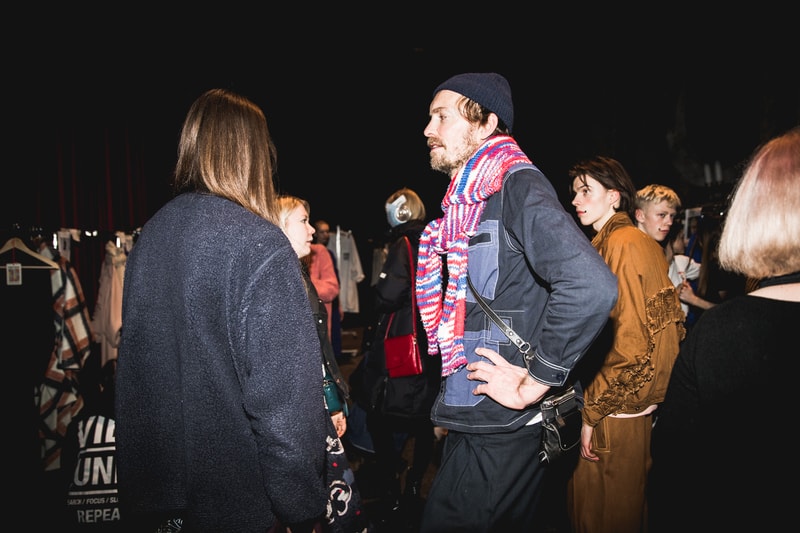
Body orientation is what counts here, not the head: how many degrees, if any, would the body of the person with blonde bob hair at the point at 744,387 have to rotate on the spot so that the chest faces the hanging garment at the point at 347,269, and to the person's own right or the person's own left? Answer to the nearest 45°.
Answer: approximately 45° to the person's own left

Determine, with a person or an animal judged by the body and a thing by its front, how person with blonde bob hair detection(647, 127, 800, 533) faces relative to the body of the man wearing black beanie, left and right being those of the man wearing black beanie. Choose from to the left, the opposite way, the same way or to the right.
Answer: to the right

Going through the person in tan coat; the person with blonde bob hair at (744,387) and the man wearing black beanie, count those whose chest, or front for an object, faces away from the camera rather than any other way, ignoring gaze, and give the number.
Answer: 1

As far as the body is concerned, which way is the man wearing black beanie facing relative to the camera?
to the viewer's left

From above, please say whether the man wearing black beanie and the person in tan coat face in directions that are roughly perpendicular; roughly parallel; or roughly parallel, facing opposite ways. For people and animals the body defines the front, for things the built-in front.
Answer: roughly parallel

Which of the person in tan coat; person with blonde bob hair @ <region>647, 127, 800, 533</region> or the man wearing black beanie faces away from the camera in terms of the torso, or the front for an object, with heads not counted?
the person with blonde bob hair

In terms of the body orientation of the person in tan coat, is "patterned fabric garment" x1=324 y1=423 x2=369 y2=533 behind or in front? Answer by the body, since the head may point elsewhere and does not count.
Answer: in front

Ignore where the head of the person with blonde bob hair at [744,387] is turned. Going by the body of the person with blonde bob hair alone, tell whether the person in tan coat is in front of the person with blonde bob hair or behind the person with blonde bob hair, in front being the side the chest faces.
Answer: in front

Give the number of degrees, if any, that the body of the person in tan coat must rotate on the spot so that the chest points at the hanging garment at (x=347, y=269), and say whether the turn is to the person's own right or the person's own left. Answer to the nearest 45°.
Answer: approximately 45° to the person's own right

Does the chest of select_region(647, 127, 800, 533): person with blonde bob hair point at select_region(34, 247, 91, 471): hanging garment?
no

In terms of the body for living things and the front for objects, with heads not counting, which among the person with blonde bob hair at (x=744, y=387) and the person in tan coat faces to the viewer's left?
the person in tan coat

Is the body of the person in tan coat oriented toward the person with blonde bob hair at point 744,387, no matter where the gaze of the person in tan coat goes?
no

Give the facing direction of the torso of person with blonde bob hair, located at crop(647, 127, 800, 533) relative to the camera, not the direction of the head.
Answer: away from the camera

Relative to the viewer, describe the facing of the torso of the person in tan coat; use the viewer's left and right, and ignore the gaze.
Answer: facing to the left of the viewer

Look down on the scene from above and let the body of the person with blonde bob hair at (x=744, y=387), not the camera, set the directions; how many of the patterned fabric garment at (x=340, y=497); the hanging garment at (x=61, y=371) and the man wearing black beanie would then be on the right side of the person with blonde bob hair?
0

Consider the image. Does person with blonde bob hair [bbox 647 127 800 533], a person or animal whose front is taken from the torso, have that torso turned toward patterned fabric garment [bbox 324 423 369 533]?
no
